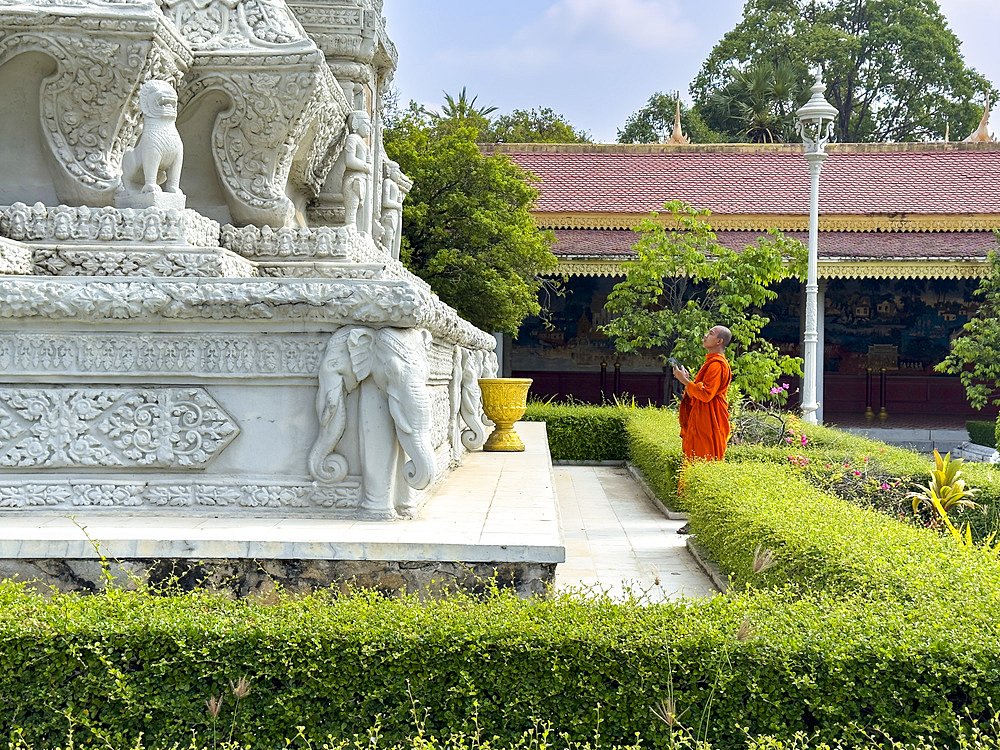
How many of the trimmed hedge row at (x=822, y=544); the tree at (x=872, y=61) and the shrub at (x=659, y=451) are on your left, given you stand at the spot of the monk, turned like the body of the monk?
1

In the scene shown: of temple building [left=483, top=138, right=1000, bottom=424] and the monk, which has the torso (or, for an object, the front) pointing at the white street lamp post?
the temple building

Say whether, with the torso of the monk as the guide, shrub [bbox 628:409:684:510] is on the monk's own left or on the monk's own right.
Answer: on the monk's own right

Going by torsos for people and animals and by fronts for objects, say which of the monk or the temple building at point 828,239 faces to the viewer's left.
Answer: the monk

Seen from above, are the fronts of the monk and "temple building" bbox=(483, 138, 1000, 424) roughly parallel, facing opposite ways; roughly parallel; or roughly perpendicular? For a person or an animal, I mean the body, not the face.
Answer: roughly perpendicular

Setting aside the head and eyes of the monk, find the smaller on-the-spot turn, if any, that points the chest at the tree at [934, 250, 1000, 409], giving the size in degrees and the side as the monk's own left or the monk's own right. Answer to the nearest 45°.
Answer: approximately 135° to the monk's own right

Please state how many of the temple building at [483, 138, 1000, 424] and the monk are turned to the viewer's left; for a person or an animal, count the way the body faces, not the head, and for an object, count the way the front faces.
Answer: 1

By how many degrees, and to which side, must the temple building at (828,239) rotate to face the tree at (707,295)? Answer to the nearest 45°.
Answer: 0° — it already faces it

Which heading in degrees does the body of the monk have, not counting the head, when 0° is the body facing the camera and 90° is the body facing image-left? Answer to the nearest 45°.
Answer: approximately 90°

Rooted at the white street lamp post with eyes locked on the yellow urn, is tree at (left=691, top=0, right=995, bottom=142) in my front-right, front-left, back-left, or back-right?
back-right

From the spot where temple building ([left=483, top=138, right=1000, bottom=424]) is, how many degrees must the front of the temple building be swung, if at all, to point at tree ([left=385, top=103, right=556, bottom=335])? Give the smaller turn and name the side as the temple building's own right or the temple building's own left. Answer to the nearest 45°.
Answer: approximately 45° to the temple building's own right

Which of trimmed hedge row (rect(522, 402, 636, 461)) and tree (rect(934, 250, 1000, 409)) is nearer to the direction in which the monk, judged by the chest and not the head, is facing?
the trimmed hedge row

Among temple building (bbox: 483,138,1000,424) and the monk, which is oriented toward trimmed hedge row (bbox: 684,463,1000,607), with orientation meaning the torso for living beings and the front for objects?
the temple building

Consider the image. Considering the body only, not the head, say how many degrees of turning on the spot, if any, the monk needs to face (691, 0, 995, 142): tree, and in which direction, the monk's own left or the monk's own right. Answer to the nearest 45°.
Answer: approximately 90° to the monk's own right

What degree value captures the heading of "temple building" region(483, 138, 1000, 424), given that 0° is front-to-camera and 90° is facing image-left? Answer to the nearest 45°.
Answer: approximately 0°

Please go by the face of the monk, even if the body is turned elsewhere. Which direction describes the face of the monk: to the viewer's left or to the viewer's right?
to the viewer's left

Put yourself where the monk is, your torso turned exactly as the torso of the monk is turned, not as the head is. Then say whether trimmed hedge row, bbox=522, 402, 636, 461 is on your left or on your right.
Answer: on your right
